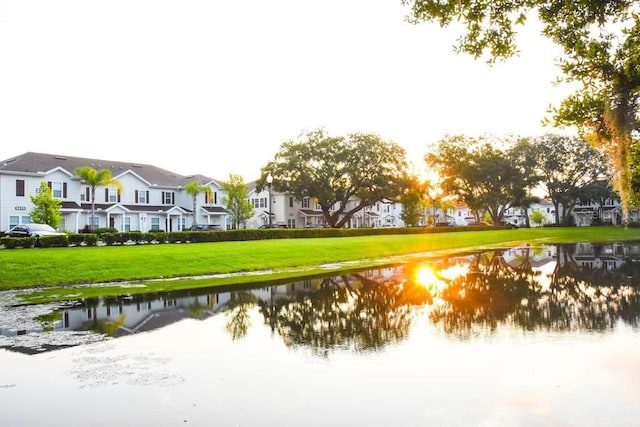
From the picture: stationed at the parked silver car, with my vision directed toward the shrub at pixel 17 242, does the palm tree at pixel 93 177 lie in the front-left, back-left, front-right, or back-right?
back-left

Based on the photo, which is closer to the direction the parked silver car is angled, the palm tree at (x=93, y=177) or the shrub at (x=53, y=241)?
the shrub
